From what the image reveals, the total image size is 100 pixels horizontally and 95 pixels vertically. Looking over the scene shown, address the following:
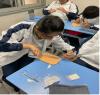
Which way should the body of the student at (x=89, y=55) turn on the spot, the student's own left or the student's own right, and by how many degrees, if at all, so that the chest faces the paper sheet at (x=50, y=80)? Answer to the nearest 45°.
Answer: approximately 45° to the student's own left

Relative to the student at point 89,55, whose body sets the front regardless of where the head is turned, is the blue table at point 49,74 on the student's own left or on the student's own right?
on the student's own left

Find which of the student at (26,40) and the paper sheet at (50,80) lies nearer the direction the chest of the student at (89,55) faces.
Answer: the student

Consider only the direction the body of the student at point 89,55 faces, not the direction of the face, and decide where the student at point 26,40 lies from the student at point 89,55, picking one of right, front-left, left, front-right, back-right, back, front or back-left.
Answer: front

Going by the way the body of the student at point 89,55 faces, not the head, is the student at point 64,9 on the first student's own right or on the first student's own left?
on the first student's own right

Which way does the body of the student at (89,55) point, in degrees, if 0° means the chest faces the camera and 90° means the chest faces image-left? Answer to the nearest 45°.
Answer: approximately 90°
